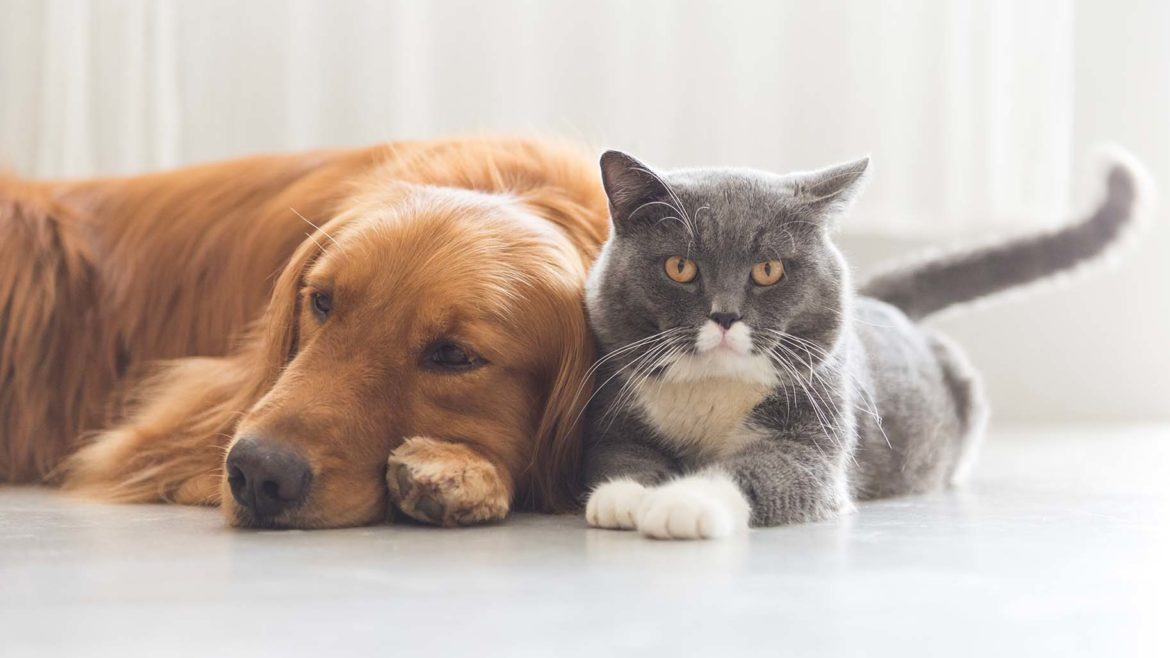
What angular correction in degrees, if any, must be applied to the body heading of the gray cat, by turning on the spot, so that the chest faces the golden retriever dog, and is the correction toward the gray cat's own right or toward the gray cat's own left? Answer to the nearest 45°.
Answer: approximately 45° to the gray cat's own right

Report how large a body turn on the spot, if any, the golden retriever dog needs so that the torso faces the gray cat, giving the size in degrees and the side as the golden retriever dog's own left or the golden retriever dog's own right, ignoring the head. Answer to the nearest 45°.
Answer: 0° — it already faces it

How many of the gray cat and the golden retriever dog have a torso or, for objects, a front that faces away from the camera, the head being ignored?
0

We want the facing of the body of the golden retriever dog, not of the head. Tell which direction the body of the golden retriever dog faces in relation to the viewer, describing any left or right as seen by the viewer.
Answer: facing the viewer and to the right of the viewer

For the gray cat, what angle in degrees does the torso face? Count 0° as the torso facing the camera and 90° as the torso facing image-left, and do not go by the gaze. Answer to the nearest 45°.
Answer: approximately 45°
